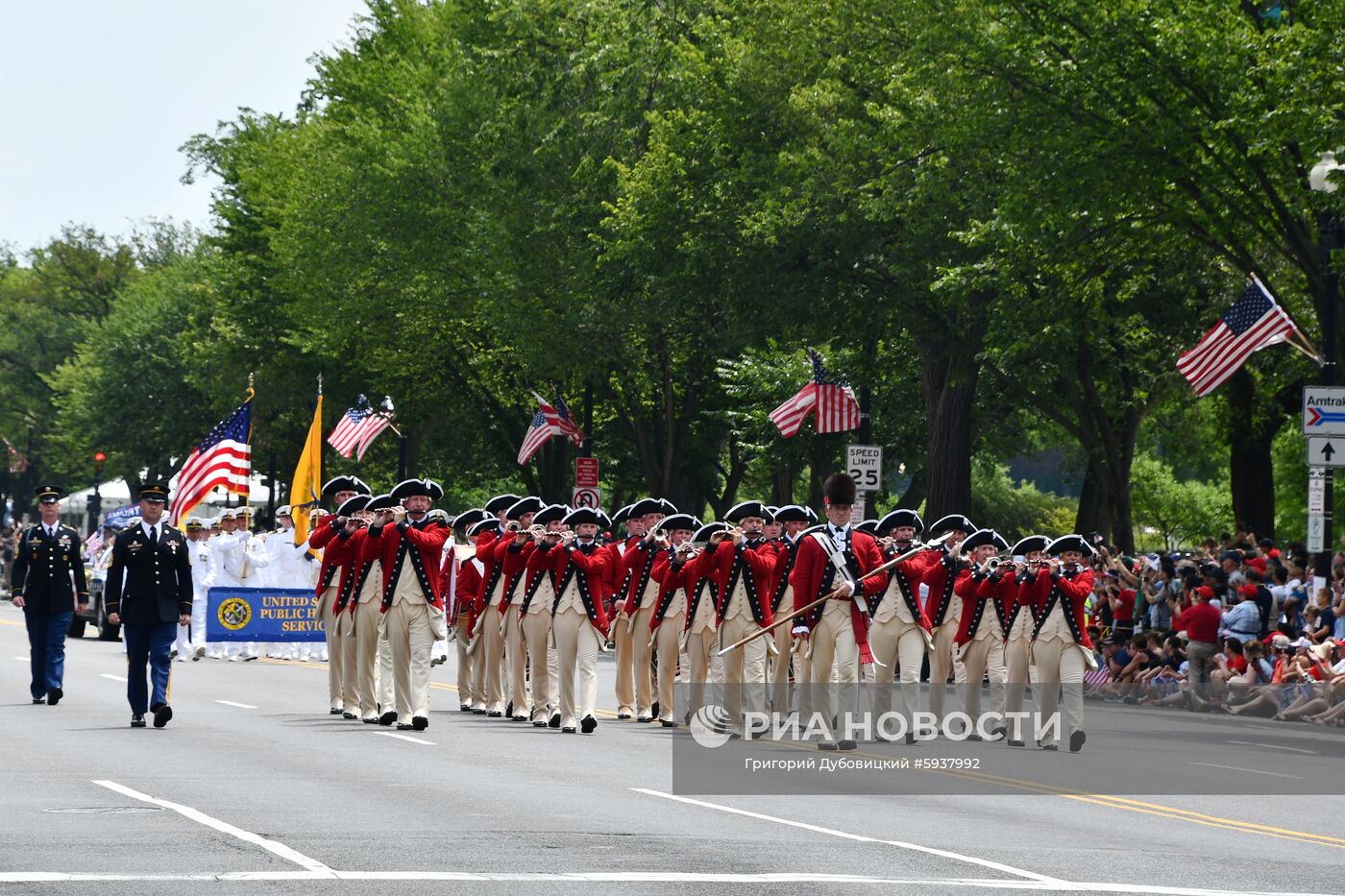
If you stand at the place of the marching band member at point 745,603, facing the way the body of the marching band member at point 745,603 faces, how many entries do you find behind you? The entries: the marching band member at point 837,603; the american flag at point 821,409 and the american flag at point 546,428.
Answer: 2

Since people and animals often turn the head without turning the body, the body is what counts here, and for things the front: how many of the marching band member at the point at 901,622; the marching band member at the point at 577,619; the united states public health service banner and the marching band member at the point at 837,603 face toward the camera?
4

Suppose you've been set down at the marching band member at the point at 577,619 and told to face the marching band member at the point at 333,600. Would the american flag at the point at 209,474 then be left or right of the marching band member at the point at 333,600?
right

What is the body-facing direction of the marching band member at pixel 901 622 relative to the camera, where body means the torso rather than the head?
toward the camera

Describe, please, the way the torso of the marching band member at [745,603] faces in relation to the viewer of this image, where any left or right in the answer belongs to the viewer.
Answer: facing the viewer

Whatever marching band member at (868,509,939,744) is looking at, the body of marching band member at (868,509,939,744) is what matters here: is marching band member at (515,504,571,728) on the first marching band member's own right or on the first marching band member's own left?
on the first marching band member's own right

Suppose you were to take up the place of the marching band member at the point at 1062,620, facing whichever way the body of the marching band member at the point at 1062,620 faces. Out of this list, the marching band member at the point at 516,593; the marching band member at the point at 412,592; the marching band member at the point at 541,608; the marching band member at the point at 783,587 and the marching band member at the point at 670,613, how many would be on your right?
5

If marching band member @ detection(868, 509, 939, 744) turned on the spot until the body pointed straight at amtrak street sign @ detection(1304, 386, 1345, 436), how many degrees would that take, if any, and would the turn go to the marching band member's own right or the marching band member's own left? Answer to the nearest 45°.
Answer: approximately 135° to the marching band member's own left

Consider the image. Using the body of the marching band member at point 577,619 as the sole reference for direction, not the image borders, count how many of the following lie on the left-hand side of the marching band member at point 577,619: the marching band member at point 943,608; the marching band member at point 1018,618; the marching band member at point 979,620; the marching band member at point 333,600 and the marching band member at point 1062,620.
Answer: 4
